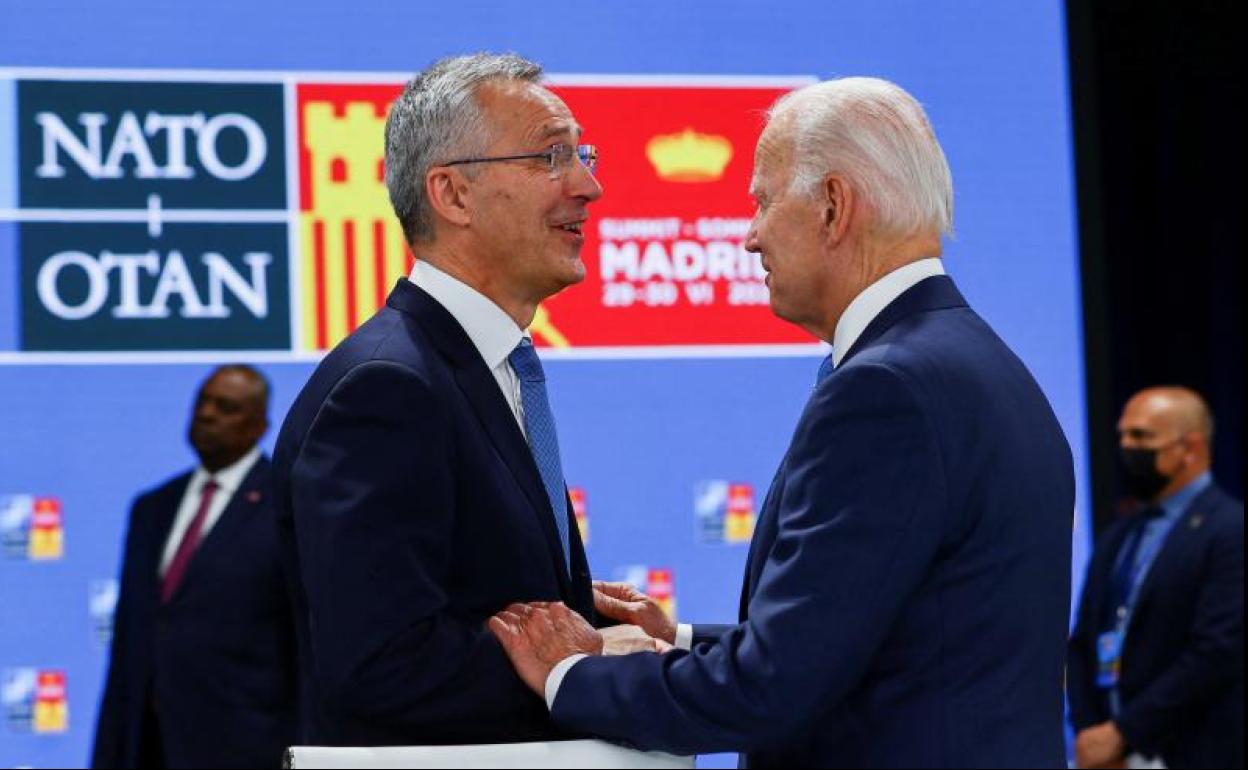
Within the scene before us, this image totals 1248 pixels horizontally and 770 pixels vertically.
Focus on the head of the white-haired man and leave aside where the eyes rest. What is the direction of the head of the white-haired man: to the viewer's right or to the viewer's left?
to the viewer's left

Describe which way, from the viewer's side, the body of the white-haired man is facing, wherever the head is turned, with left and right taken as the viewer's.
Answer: facing away from the viewer and to the left of the viewer

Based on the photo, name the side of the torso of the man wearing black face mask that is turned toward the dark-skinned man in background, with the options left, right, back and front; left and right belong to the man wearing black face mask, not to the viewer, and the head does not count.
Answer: front

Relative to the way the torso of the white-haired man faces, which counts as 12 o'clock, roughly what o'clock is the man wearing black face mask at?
The man wearing black face mask is roughly at 2 o'clock from the white-haired man.

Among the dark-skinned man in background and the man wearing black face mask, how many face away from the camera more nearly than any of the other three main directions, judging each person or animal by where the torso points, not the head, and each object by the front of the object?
0

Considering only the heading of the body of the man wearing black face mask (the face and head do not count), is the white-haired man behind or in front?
in front

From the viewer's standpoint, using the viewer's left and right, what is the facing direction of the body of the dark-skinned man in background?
facing the viewer and to the left of the viewer

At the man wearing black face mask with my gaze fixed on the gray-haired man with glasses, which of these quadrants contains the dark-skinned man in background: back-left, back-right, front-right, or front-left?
front-right

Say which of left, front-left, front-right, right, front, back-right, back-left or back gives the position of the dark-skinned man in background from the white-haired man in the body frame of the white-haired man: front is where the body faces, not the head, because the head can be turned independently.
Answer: front

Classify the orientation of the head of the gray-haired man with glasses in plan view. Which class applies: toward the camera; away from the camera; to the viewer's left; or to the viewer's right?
to the viewer's right

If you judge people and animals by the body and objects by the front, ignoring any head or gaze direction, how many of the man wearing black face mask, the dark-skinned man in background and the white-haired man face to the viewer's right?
0

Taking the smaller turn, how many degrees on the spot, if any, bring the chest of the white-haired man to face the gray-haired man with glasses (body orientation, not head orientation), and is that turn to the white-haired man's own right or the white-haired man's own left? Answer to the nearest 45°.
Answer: approximately 45° to the white-haired man's own left
